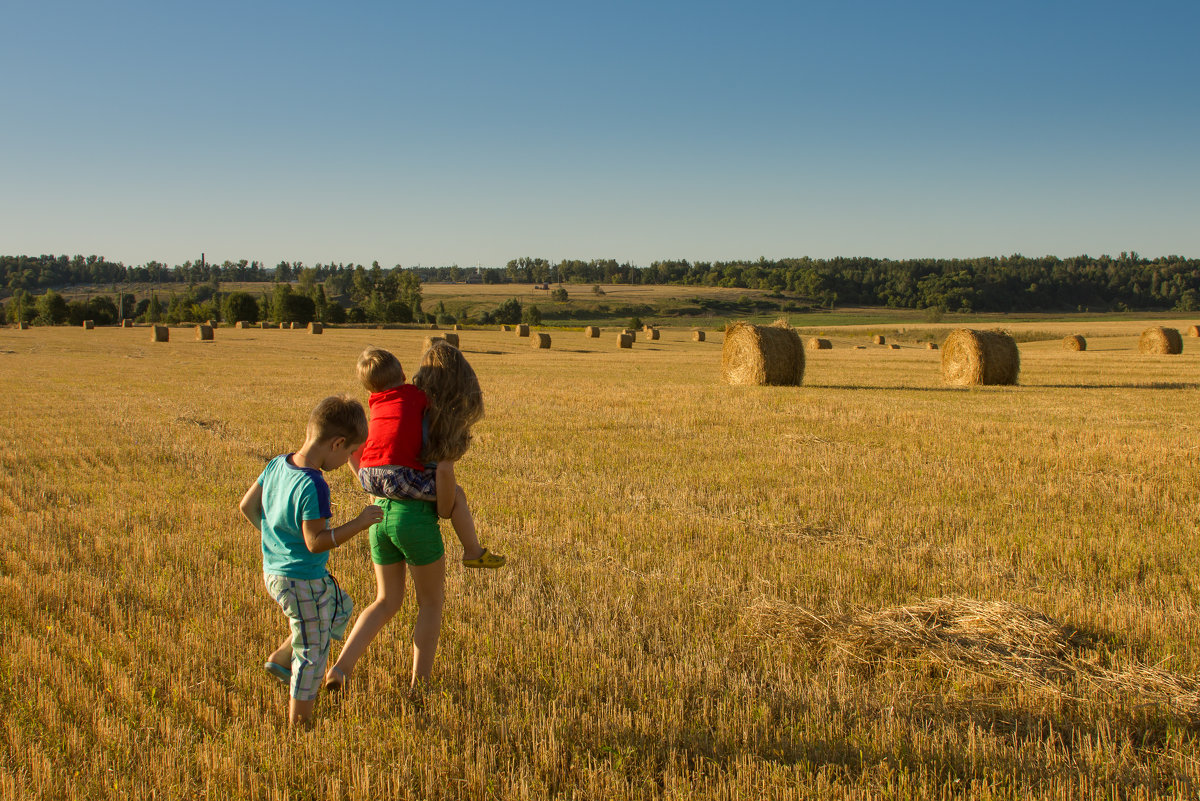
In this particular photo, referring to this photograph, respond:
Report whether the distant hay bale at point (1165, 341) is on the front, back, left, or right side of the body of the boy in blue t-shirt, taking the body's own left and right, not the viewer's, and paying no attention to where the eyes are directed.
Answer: front

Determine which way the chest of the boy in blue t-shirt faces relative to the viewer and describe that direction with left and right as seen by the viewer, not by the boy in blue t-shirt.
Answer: facing away from the viewer and to the right of the viewer

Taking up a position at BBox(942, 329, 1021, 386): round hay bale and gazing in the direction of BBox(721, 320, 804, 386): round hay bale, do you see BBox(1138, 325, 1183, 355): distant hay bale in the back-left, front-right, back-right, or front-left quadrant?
back-right

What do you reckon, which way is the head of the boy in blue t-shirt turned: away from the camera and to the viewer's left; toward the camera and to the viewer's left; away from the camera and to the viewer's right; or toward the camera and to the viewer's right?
away from the camera and to the viewer's right

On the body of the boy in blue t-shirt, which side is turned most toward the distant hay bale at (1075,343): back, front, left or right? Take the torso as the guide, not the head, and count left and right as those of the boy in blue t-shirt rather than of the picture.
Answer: front

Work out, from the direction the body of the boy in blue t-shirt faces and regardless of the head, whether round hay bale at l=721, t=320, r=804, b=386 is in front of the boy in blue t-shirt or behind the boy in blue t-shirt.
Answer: in front
